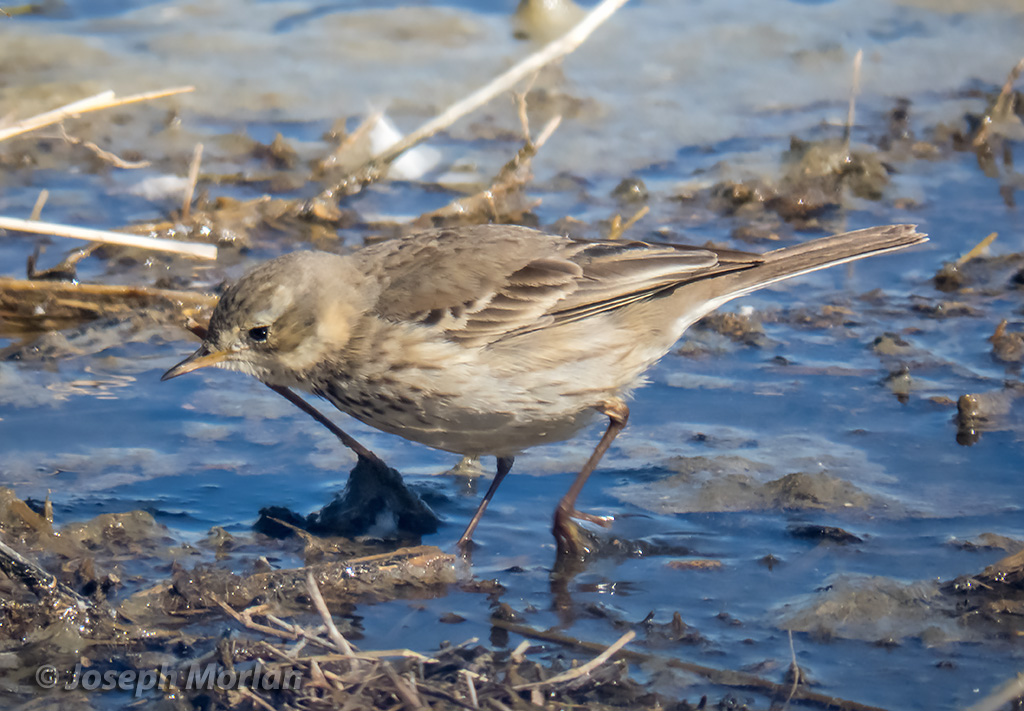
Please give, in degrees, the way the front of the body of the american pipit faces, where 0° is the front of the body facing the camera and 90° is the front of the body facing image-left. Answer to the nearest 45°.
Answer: approximately 90°
